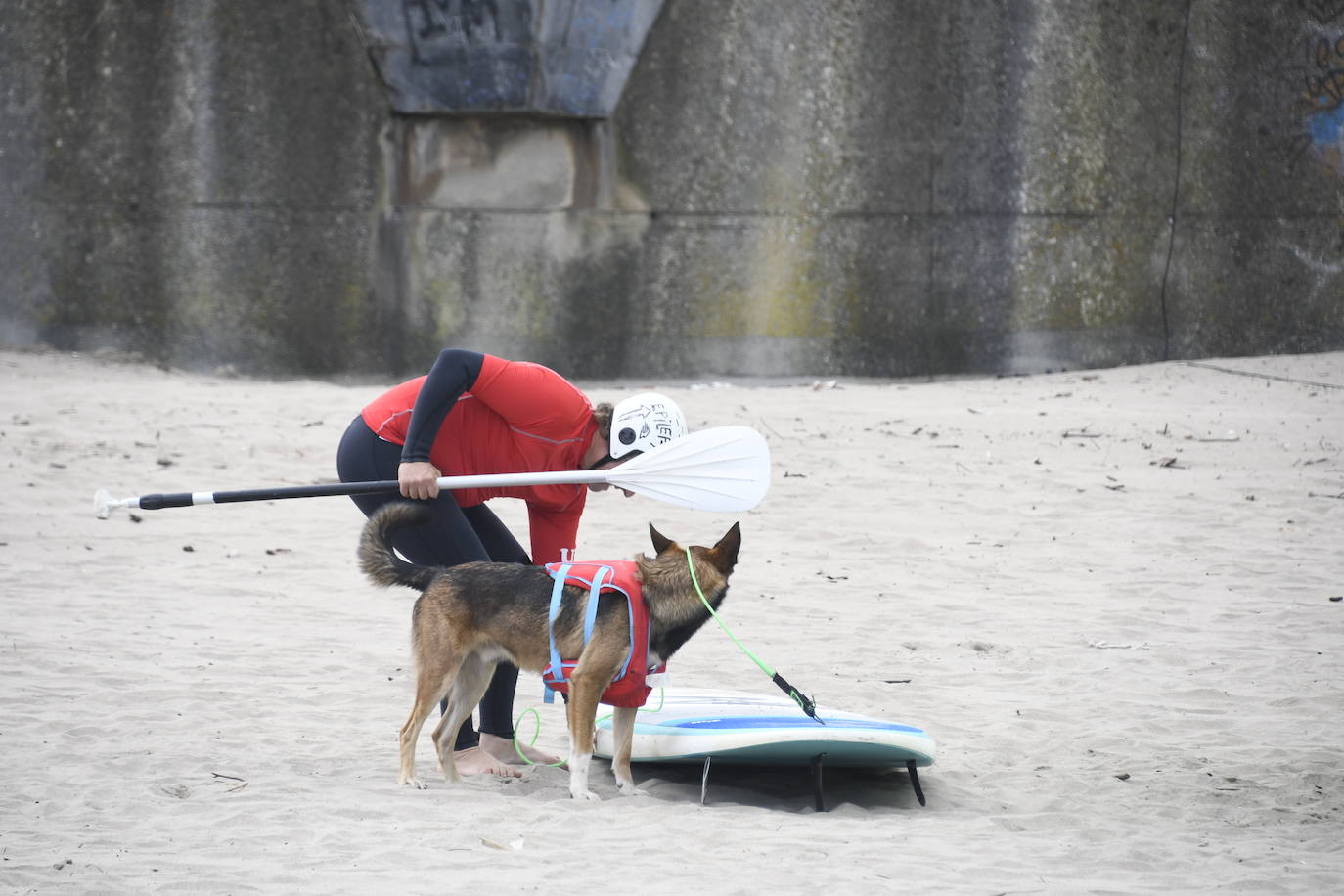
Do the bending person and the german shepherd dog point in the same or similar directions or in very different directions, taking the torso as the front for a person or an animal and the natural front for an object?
same or similar directions

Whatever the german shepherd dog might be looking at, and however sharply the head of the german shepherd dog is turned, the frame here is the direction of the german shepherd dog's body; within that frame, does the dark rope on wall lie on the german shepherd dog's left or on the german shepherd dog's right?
on the german shepherd dog's left

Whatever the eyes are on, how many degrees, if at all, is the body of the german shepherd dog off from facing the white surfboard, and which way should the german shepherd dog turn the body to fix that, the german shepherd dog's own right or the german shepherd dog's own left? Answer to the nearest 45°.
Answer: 0° — it already faces it

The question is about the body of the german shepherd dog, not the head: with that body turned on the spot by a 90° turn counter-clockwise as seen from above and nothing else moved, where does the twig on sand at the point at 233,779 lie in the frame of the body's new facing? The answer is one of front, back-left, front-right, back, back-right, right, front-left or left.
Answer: left

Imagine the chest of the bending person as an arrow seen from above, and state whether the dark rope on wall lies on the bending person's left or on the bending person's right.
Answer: on the bending person's left

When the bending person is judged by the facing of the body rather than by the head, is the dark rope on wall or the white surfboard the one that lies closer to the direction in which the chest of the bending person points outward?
the white surfboard

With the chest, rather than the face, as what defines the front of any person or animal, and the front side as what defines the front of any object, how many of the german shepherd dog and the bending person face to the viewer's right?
2

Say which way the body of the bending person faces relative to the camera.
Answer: to the viewer's right

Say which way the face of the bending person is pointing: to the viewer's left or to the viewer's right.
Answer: to the viewer's right

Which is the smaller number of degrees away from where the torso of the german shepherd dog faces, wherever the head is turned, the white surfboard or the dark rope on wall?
the white surfboard

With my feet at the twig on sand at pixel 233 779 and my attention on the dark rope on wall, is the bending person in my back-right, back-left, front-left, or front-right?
front-right

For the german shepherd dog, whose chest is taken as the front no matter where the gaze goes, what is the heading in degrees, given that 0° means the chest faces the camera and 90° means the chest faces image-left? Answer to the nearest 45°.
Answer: approximately 270°

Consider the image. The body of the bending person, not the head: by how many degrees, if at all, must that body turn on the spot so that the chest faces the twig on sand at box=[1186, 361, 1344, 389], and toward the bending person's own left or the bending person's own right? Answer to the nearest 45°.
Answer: approximately 45° to the bending person's own left
